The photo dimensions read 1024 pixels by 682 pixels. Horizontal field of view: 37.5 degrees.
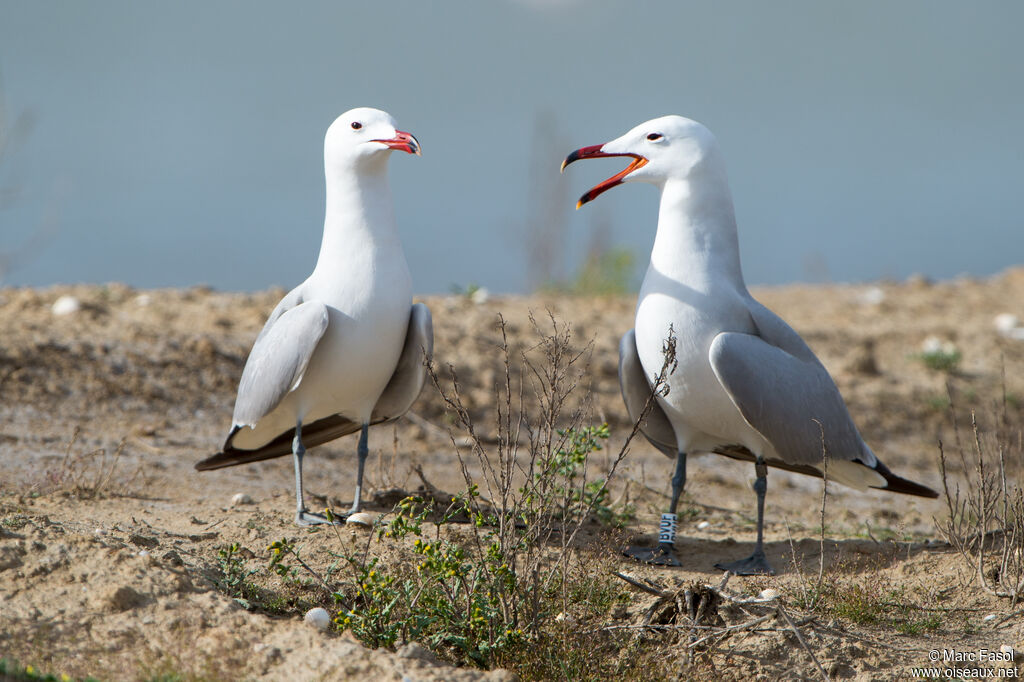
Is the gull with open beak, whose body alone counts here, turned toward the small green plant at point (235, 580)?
yes

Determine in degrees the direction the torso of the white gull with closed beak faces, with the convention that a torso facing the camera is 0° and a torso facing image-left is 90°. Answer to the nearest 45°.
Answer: approximately 315°

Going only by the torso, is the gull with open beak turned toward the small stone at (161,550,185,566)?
yes

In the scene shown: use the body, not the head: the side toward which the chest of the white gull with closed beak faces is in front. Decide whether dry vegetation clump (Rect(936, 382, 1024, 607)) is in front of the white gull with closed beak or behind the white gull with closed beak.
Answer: in front

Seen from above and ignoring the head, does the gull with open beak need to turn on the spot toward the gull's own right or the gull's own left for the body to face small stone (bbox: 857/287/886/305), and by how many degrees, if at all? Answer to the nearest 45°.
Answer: approximately 135° to the gull's own right

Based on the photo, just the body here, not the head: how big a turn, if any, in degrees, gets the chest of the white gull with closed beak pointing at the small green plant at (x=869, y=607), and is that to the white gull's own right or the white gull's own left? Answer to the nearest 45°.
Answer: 0° — it already faces it

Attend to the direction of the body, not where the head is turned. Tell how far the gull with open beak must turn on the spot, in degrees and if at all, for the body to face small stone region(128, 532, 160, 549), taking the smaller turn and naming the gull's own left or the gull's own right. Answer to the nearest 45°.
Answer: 0° — it already faces it

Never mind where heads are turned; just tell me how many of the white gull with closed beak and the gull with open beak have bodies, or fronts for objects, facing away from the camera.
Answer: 0

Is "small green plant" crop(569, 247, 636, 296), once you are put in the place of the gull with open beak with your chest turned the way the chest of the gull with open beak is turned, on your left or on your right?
on your right

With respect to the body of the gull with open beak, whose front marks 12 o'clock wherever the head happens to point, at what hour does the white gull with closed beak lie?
The white gull with closed beak is roughly at 1 o'clock from the gull with open beak.

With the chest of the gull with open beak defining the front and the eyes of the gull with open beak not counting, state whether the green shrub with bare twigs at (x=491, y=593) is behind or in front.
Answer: in front
